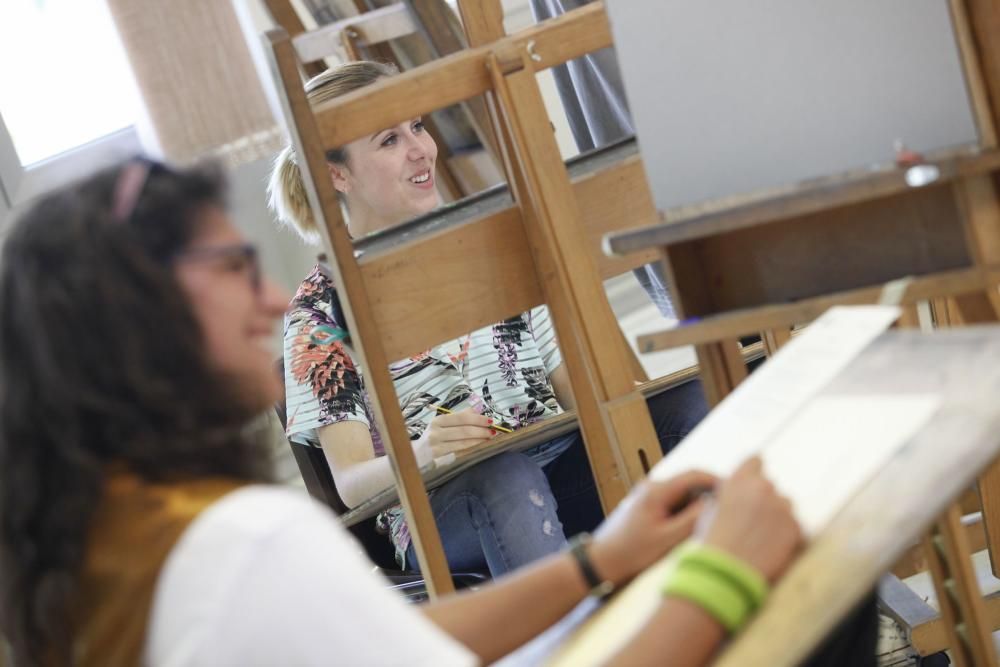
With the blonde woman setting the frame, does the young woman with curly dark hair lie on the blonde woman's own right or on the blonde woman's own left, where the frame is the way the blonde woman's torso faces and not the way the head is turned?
on the blonde woman's own right

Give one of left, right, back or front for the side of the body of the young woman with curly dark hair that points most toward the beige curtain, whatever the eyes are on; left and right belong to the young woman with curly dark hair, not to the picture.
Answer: left

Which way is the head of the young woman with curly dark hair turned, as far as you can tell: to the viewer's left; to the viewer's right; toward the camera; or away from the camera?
to the viewer's right

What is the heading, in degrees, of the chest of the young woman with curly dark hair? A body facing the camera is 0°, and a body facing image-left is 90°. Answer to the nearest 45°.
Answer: approximately 270°

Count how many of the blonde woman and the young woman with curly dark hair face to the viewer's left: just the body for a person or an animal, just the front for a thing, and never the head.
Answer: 0

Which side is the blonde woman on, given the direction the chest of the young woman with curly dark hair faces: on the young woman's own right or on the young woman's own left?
on the young woman's own left

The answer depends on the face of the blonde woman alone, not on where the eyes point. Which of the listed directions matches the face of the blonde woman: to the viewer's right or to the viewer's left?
to the viewer's right

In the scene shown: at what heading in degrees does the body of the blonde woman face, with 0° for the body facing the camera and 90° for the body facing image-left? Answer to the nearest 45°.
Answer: approximately 315°
